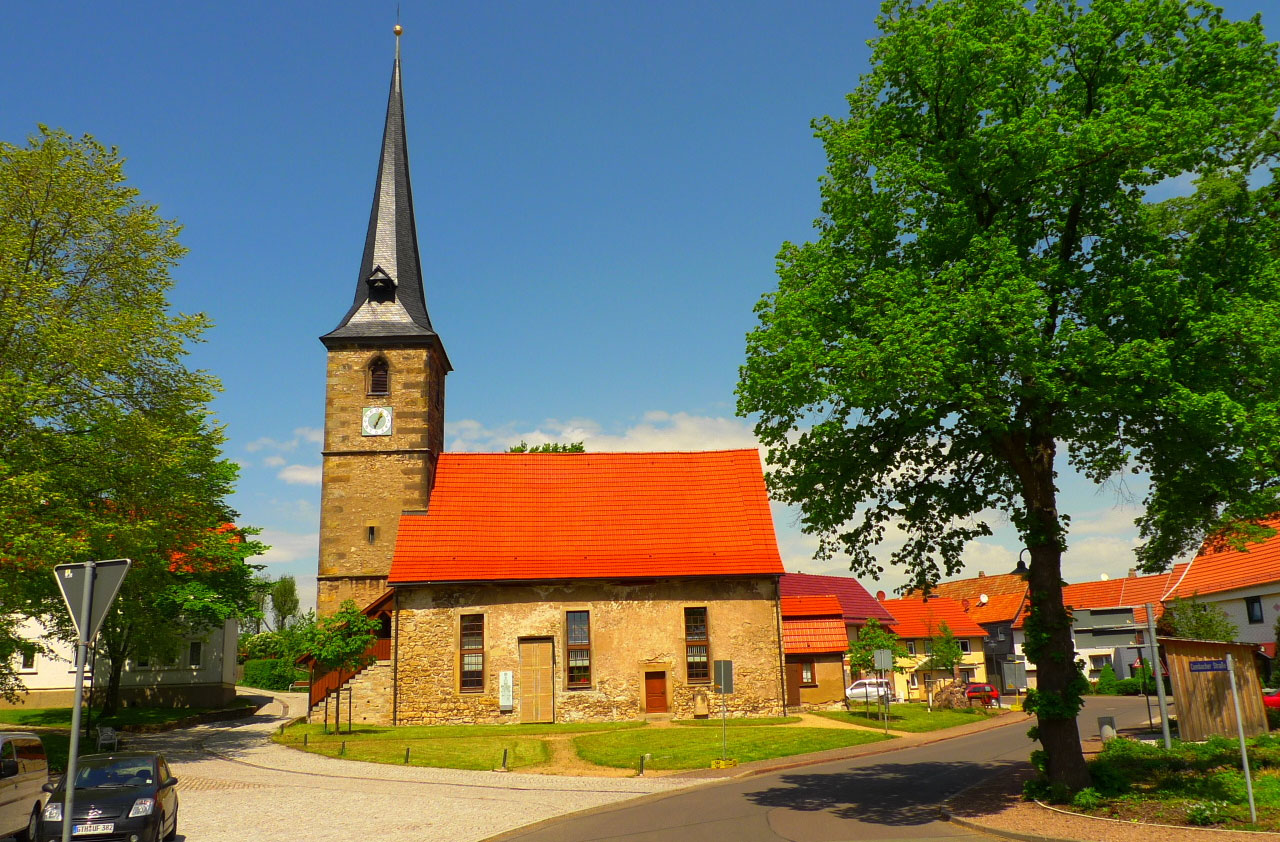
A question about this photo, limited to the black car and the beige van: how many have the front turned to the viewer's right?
0

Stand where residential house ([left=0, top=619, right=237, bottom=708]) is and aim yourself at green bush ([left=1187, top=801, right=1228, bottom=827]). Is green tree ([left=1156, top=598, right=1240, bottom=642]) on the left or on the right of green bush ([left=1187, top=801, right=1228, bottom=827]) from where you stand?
left

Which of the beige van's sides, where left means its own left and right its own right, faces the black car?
left

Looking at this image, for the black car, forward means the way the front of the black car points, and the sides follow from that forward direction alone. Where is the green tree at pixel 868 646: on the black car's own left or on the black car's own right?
on the black car's own left

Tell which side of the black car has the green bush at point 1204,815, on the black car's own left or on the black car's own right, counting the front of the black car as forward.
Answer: on the black car's own left

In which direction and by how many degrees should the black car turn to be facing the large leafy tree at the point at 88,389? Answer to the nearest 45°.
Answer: approximately 180°

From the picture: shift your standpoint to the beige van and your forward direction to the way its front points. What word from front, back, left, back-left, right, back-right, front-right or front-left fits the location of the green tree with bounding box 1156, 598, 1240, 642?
back-left

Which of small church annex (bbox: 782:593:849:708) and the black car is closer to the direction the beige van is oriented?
the black car

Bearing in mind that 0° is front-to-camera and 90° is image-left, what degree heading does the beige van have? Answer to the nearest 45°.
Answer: approximately 45°

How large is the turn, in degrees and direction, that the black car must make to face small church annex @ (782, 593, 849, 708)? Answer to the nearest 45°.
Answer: approximately 135° to its left

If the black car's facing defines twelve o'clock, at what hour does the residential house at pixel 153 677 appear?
The residential house is roughly at 6 o'clock from the black car.

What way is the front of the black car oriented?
toward the camera
